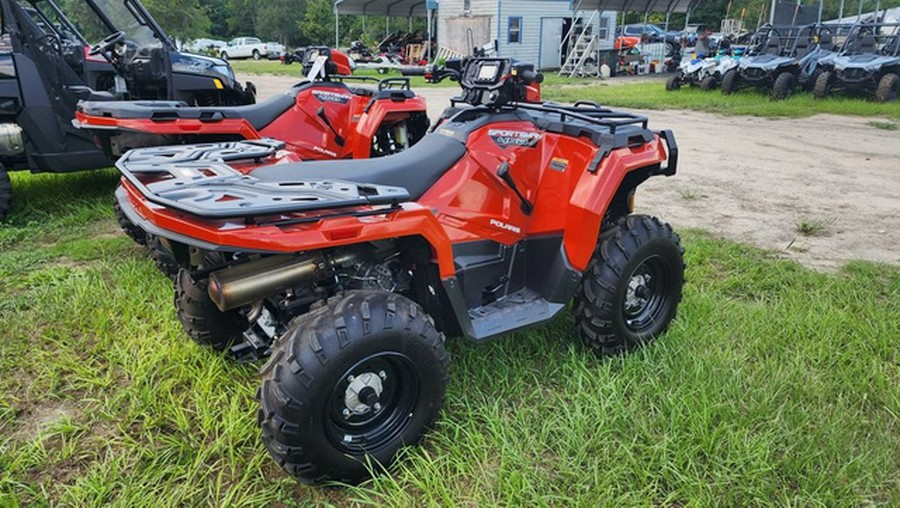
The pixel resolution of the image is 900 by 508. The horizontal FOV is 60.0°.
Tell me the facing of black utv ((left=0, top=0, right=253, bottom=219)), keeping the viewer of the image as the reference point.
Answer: facing away from the viewer and to the right of the viewer

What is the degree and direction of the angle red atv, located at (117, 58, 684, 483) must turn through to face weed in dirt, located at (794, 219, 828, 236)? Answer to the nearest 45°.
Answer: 0° — it already faces it

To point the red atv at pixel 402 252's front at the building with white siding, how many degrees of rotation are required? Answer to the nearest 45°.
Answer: approximately 45° to its left

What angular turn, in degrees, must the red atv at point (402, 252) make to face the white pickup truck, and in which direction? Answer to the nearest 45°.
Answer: approximately 45° to its left

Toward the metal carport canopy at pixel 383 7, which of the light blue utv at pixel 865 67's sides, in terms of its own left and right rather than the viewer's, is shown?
right

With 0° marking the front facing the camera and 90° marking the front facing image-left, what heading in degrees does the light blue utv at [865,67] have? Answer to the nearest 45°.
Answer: approximately 45°

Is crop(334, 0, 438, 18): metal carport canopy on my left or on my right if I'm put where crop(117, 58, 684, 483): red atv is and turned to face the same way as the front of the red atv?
on my left

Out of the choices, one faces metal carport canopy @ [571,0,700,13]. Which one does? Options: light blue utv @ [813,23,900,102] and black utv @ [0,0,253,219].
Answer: black utv @ [0,0,253,219]

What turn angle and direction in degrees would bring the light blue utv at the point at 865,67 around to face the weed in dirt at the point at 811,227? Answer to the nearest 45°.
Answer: approximately 45° to its left

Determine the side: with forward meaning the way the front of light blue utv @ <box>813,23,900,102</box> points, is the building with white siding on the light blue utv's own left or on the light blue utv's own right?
on the light blue utv's own right
